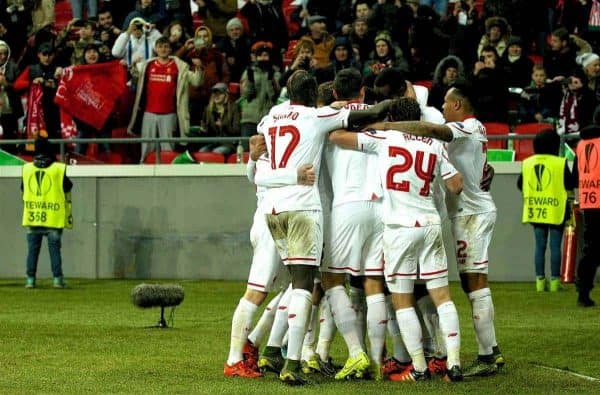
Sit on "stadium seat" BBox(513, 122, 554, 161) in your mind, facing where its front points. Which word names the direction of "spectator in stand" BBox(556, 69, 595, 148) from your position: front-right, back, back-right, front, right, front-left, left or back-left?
left

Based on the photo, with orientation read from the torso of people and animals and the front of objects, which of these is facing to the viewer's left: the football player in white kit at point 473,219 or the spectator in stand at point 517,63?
the football player in white kit

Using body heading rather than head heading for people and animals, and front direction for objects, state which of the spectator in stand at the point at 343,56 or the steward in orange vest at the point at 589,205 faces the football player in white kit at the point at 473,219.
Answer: the spectator in stand

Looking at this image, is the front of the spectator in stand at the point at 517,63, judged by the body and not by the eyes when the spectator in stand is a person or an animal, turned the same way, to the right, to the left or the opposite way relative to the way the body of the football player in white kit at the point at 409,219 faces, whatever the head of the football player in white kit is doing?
the opposite way

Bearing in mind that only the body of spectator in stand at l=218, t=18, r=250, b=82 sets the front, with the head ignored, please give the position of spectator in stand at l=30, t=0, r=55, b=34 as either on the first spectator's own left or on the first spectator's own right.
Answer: on the first spectator's own right

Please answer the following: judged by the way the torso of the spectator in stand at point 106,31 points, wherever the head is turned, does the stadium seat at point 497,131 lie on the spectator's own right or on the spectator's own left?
on the spectator's own left

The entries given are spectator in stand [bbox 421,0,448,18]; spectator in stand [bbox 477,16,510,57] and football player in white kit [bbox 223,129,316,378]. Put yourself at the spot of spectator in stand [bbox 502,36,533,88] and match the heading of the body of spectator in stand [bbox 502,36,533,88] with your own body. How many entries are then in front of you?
1

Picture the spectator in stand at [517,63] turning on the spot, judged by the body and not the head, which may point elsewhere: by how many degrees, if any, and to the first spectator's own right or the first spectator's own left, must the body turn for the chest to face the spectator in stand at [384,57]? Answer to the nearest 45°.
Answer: approximately 90° to the first spectator's own right
